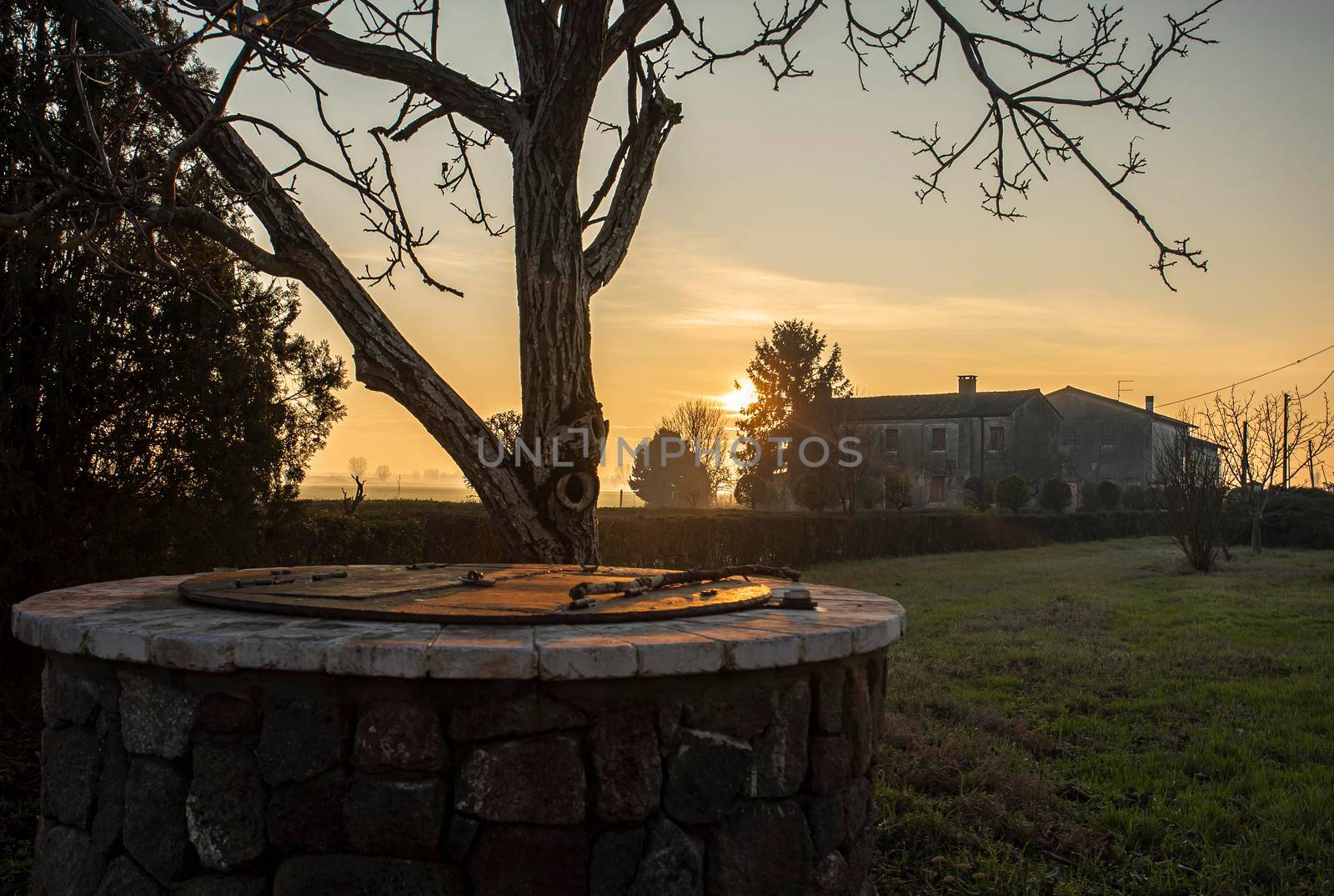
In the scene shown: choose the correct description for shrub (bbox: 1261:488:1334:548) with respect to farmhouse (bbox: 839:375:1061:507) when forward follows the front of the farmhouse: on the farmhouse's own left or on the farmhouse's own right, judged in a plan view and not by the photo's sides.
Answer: on the farmhouse's own left

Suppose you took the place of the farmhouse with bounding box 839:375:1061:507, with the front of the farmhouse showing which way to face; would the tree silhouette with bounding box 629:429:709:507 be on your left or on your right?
on your right

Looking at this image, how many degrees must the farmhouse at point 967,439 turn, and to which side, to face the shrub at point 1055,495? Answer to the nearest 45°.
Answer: approximately 45° to its left

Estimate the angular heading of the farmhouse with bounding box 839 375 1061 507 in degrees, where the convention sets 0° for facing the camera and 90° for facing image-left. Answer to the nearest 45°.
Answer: approximately 45°

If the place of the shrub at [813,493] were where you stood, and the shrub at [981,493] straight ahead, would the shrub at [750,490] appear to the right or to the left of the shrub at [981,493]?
left

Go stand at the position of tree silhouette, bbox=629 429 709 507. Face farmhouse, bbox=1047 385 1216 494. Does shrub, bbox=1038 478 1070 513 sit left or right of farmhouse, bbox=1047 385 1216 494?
right
